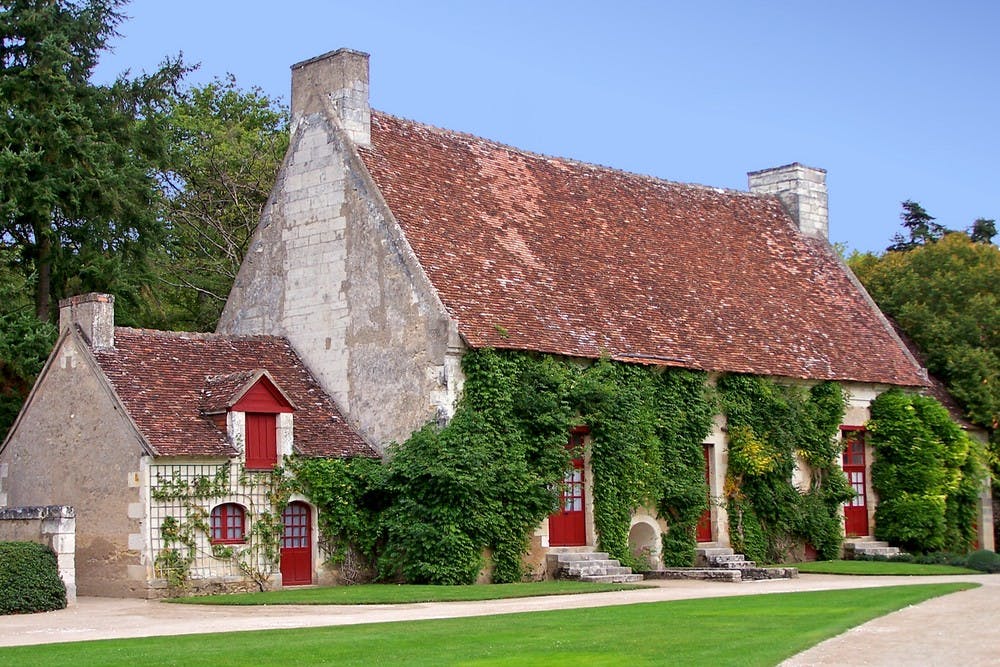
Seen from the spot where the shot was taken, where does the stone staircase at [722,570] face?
facing the viewer and to the right of the viewer

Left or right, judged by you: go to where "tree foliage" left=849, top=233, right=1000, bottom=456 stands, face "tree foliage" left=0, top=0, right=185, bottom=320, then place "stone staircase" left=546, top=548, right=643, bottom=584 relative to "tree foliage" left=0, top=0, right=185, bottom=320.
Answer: left

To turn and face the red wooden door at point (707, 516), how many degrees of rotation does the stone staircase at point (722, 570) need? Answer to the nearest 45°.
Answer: approximately 135° to its left

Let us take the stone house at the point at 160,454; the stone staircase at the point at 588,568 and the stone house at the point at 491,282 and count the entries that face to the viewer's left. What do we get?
0

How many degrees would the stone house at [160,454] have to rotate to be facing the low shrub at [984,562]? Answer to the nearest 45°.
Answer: approximately 45° to its left

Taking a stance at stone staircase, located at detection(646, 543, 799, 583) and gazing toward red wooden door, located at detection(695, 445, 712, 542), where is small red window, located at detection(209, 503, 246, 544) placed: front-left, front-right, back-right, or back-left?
back-left

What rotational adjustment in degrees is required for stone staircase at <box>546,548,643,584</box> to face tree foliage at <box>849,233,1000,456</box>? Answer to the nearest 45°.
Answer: approximately 90° to its left

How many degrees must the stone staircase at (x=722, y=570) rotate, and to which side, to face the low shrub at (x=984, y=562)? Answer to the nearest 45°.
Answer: approximately 90° to its left

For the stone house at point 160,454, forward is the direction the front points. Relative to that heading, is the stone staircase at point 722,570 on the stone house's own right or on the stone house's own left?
on the stone house's own left

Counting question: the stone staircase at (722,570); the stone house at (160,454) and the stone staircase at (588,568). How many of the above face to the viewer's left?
0

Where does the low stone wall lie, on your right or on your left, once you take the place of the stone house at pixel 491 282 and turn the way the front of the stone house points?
on your right

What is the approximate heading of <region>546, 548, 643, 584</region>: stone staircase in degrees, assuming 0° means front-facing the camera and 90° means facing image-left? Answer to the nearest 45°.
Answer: approximately 315°
